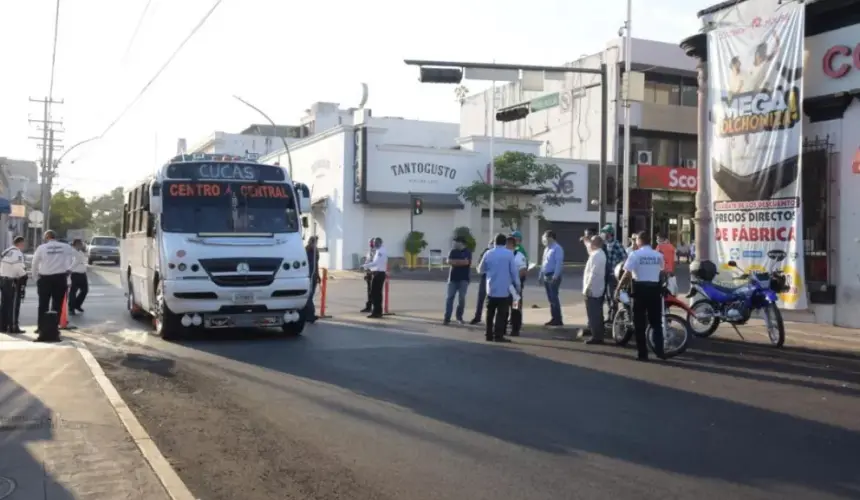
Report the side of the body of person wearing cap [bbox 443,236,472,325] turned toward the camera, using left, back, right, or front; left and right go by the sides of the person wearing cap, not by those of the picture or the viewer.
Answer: front

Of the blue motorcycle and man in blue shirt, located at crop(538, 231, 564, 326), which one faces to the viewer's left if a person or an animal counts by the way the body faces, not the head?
the man in blue shirt

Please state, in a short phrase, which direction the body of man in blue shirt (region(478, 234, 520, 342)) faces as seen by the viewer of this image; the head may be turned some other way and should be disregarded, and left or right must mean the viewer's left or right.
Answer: facing away from the viewer

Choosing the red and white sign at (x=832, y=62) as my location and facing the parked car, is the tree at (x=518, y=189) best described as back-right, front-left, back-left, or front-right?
front-right

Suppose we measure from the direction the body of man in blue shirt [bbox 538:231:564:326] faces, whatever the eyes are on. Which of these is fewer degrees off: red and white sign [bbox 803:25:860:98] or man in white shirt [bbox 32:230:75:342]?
the man in white shirt

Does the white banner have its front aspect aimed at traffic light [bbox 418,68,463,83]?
no

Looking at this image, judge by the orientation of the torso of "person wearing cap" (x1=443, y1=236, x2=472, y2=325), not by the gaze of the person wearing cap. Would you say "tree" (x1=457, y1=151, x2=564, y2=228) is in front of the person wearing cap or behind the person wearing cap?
behind

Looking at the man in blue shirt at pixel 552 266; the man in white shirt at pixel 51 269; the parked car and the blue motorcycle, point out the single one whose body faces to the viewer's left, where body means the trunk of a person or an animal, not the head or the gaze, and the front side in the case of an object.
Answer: the man in blue shirt

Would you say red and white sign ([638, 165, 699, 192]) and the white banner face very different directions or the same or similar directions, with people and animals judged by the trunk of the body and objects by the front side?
same or similar directions

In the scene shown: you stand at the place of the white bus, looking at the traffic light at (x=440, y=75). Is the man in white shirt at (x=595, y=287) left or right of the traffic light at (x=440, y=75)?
right

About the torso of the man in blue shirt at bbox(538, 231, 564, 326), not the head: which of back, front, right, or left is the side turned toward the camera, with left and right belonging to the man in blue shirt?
left

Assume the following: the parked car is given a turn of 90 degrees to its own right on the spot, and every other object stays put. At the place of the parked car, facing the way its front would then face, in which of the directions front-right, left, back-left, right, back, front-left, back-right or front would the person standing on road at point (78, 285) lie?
left

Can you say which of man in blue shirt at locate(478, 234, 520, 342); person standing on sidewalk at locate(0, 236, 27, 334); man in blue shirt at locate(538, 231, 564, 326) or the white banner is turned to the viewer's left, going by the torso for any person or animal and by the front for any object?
man in blue shirt at locate(538, 231, 564, 326)

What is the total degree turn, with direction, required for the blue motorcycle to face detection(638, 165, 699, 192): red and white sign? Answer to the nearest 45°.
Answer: approximately 135° to its left

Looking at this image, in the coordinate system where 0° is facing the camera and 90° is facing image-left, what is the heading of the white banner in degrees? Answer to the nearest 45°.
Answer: approximately 0°
